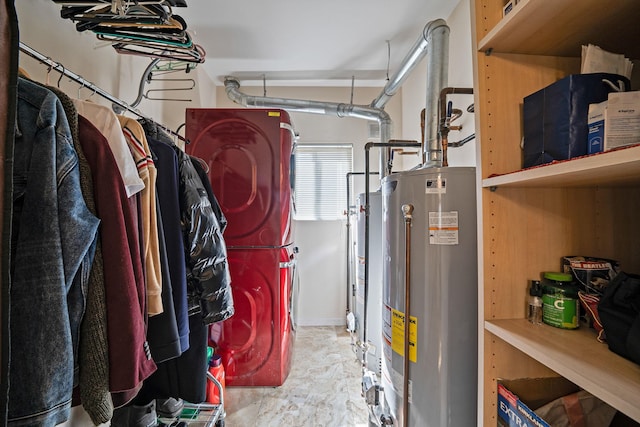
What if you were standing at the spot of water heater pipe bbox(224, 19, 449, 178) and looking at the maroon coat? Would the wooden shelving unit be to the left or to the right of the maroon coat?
left

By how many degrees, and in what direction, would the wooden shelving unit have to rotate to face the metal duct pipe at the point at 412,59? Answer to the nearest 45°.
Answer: approximately 90° to its right

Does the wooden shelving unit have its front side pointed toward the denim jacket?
yes

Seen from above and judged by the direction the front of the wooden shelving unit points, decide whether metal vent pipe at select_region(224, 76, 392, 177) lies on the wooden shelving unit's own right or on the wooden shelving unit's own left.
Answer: on the wooden shelving unit's own right

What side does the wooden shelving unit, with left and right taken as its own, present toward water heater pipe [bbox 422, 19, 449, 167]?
right

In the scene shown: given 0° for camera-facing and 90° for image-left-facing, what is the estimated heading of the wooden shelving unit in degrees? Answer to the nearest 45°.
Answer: approximately 45°

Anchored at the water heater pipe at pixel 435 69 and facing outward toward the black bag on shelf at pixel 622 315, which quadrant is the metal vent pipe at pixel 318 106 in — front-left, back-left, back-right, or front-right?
back-right

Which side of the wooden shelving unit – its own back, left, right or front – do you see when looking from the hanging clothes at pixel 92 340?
front
